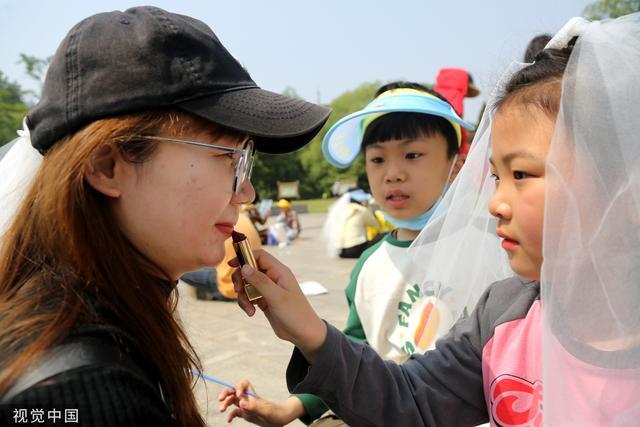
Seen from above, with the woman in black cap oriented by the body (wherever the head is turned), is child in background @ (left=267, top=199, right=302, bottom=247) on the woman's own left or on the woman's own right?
on the woman's own left

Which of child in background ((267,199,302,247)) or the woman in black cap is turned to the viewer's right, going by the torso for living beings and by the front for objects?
the woman in black cap

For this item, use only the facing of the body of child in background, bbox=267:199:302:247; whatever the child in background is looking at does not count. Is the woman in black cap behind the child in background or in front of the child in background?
in front

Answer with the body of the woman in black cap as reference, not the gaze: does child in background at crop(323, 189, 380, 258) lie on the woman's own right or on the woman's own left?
on the woman's own left

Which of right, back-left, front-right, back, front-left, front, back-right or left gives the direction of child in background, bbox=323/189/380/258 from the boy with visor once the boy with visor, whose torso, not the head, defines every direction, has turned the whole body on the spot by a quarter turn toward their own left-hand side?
back-left

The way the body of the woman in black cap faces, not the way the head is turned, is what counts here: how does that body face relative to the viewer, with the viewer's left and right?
facing to the right of the viewer

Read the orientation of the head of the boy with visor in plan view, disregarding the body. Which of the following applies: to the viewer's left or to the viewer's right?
to the viewer's left

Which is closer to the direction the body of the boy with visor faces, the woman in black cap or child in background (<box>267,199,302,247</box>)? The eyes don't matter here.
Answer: the woman in black cap

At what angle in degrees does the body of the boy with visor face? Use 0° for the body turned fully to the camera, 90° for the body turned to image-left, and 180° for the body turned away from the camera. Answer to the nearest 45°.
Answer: approximately 45°

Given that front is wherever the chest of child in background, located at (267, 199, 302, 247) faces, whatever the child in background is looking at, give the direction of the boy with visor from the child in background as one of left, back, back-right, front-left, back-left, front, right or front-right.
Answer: front-left

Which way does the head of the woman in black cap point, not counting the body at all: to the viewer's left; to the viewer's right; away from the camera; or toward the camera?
to the viewer's right
